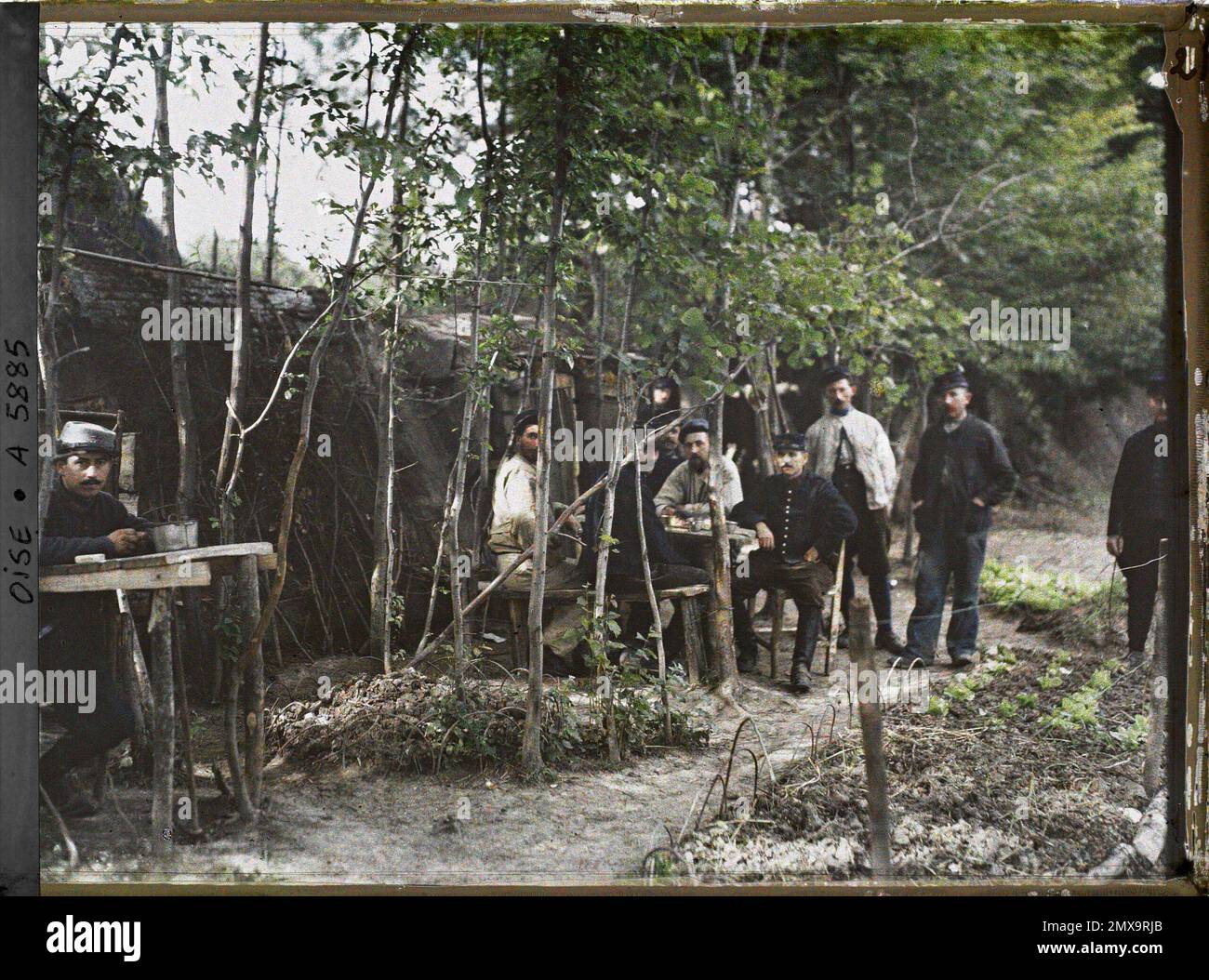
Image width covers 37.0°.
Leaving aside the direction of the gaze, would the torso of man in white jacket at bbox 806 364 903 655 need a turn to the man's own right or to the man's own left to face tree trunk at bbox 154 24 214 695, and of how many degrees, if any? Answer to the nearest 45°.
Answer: approximately 90° to the man's own right

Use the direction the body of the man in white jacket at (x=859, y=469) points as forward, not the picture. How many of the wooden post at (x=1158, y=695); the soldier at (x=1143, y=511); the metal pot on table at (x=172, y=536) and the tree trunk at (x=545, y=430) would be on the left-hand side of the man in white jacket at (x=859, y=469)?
2

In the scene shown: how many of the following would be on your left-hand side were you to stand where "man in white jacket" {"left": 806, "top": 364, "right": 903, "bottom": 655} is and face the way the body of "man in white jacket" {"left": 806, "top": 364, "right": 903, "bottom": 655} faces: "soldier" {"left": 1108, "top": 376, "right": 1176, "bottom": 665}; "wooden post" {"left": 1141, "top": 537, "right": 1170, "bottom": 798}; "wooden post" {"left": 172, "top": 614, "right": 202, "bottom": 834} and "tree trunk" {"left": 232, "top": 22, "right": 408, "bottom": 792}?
2

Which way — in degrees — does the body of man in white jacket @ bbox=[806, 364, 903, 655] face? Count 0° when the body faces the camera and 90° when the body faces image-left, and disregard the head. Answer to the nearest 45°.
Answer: approximately 0°
